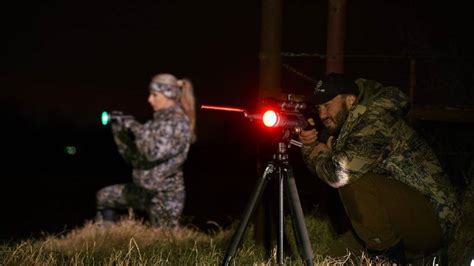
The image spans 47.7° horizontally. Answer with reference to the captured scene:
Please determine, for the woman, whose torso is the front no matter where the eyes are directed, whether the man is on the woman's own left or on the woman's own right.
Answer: on the woman's own left

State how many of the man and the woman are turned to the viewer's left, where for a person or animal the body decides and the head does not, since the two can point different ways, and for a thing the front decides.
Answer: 2

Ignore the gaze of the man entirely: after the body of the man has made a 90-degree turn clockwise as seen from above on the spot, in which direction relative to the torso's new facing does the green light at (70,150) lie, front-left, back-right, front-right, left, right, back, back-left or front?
front-left

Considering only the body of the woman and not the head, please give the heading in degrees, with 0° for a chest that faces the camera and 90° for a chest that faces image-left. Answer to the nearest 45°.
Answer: approximately 90°

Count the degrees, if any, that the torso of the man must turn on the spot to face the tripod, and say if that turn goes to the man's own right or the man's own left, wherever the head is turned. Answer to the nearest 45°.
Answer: approximately 45° to the man's own left

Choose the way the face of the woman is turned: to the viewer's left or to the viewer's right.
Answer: to the viewer's left

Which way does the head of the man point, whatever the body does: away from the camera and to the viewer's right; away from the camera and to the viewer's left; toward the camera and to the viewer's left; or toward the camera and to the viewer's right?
toward the camera and to the viewer's left

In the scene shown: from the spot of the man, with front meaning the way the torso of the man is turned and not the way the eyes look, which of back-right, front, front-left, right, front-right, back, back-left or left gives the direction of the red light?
front-left

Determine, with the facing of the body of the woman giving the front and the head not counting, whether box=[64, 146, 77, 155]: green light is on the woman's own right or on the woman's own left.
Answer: on the woman's own right

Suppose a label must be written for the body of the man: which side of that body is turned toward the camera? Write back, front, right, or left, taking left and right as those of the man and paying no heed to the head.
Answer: left
